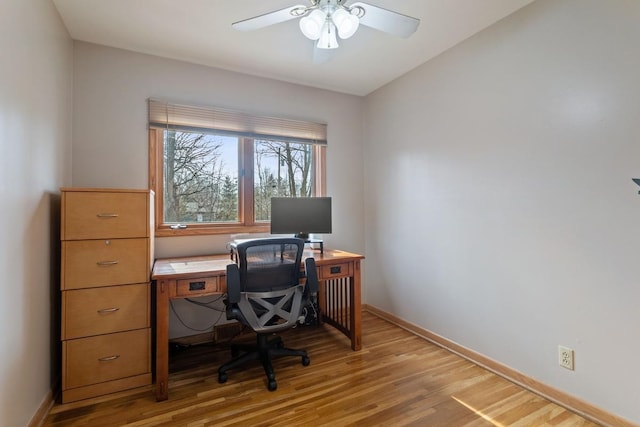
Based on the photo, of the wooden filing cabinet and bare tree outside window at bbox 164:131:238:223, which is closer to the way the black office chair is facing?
the bare tree outside window

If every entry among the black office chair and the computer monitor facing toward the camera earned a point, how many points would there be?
1

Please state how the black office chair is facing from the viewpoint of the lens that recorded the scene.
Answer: facing away from the viewer

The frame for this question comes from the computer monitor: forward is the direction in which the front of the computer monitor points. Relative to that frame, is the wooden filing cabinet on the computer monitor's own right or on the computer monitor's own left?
on the computer monitor's own right

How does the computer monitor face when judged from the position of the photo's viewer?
facing the viewer

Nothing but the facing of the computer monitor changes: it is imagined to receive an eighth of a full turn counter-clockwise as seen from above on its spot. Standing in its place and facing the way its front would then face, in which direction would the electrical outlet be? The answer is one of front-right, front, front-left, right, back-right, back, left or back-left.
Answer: front

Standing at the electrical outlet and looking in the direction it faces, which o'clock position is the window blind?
The window blind is roughly at 1 o'clock from the electrical outlet.

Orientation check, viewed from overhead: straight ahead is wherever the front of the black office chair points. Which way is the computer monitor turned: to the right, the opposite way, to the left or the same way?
the opposite way

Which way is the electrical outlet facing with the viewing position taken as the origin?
facing the viewer and to the left of the viewer

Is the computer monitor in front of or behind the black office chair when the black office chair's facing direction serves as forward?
in front

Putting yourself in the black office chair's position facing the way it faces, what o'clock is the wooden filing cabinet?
The wooden filing cabinet is roughly at 9 o'clock from the black office chair.

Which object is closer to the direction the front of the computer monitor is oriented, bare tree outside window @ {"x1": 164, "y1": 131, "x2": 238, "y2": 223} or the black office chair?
the black office chair
